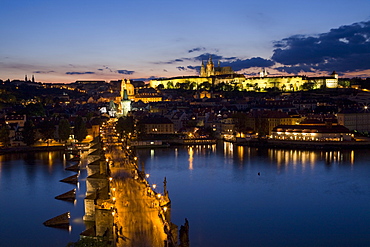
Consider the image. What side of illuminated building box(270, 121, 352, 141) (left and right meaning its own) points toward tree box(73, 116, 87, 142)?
right

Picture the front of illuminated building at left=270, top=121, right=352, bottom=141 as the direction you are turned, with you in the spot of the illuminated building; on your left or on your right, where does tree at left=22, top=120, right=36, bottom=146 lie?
on your right

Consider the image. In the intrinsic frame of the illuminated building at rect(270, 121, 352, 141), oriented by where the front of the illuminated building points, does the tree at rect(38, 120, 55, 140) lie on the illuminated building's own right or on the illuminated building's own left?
on the illuminated building's own right

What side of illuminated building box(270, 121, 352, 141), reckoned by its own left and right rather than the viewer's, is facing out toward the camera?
front

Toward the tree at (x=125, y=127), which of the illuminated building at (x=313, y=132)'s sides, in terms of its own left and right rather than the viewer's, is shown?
right

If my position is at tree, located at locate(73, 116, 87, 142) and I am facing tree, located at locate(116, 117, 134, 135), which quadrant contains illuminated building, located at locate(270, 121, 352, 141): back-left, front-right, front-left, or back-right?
front-right
